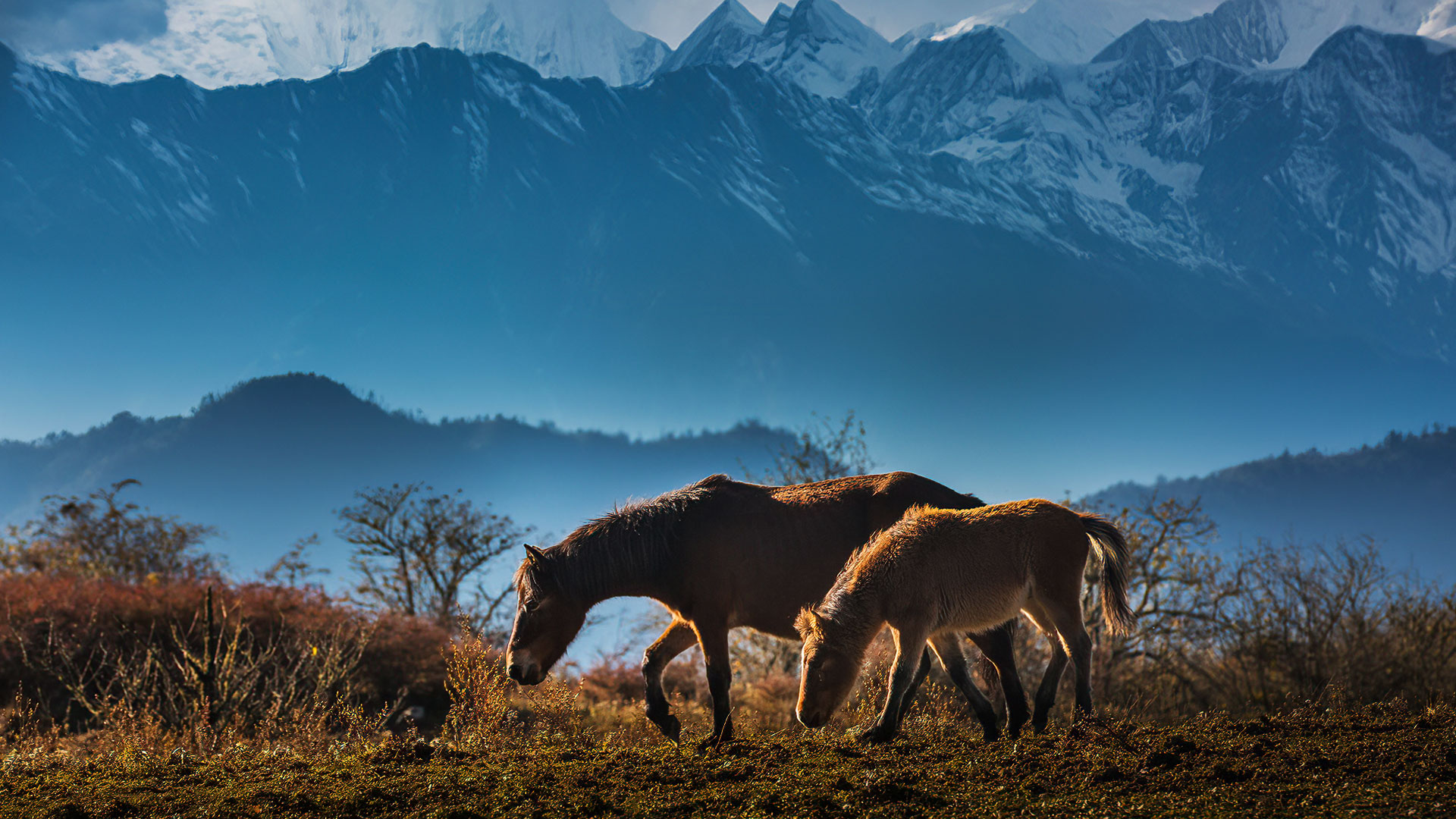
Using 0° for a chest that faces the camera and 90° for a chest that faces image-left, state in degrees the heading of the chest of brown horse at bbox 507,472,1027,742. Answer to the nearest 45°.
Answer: approximately 90°

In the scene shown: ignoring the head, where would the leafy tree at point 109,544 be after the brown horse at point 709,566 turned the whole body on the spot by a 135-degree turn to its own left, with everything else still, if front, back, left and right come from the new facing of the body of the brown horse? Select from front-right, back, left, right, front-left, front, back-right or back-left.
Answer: back

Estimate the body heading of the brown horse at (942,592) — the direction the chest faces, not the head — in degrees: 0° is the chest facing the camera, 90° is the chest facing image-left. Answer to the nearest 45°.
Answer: approximately 90°

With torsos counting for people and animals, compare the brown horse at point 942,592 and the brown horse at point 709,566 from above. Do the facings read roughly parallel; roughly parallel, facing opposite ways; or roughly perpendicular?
roughly parallel

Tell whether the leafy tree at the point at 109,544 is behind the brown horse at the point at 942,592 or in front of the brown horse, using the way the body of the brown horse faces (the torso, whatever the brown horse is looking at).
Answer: in front

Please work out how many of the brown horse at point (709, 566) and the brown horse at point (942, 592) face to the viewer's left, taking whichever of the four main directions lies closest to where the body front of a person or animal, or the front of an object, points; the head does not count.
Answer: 2

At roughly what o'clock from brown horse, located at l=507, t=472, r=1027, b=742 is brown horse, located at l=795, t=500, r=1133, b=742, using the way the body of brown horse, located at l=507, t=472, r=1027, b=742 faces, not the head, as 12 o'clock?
brown horse, located at l=795, t=500, r=1133, b=742 is roughly at 7 o'clock from brown horse, located at l=507, t=472, r=1027, b=742.
